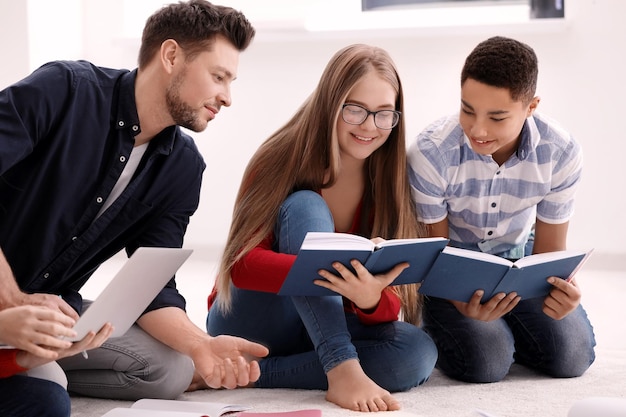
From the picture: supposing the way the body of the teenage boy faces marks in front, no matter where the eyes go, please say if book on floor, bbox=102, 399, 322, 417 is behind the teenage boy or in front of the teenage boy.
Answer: in front

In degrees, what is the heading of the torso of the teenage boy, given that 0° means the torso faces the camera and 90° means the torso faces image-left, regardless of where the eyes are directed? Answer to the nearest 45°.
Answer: approximately 0°
